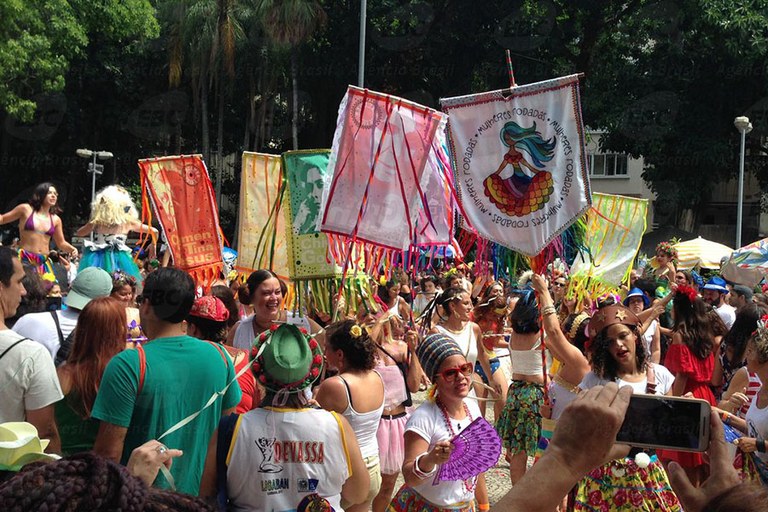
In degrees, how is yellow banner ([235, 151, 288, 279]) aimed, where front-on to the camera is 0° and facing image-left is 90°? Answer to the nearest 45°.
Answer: approximately 0°

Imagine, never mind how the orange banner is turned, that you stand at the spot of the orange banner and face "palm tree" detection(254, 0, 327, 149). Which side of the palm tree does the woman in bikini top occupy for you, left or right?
left

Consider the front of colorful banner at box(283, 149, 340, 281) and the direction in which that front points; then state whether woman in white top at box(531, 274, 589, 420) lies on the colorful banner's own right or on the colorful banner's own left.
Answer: on the colorful banner's own left

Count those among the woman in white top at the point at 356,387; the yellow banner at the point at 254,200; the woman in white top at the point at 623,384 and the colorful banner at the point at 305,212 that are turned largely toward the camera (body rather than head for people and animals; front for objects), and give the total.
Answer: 3

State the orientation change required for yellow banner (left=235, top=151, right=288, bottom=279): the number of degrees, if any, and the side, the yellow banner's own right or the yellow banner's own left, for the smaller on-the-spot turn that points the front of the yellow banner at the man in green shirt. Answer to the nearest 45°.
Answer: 0° — it already faces them

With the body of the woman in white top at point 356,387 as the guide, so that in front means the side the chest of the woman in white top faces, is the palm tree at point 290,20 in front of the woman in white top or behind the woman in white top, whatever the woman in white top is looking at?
in front

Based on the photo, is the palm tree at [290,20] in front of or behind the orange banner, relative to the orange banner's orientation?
behind
